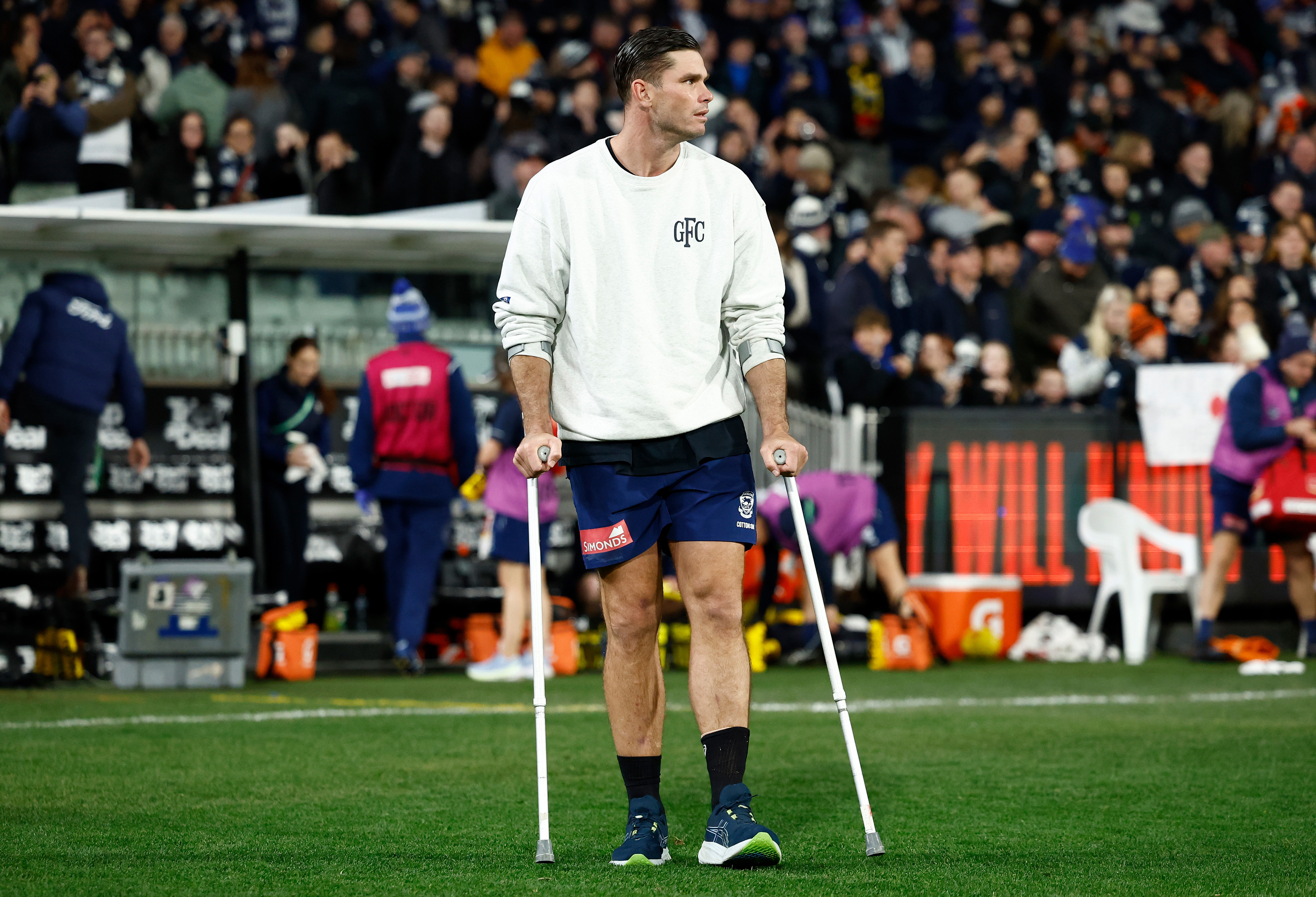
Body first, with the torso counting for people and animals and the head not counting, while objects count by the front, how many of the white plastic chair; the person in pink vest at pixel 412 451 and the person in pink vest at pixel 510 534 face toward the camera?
0

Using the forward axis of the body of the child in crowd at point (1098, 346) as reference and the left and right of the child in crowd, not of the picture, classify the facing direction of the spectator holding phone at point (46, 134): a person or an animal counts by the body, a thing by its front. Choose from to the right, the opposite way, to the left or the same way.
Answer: the same way

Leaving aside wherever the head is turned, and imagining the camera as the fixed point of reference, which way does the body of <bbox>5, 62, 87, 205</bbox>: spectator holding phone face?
toward the camera

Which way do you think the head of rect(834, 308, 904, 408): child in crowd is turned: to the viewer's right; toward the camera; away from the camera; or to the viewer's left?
toward the camera

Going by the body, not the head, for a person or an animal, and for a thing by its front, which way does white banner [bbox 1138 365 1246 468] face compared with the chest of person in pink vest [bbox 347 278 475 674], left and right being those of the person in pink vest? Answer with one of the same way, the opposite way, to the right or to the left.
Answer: the opposite way

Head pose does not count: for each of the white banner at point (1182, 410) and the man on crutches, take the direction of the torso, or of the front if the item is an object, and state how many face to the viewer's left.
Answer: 0

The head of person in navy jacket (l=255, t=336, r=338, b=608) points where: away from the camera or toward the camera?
toward the camera

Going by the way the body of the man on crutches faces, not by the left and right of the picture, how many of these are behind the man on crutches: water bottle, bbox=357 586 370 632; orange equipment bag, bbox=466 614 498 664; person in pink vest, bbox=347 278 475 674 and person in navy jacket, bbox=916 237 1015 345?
4

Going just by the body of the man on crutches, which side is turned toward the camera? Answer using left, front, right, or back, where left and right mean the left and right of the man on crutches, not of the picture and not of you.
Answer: front

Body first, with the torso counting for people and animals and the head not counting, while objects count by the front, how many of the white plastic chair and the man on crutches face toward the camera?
1

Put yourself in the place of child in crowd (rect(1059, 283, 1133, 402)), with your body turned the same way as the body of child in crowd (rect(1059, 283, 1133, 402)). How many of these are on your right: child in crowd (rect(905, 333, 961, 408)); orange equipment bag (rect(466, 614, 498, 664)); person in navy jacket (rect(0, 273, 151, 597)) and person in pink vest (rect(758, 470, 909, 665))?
4

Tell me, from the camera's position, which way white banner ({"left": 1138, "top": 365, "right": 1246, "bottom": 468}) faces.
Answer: facing the viewer

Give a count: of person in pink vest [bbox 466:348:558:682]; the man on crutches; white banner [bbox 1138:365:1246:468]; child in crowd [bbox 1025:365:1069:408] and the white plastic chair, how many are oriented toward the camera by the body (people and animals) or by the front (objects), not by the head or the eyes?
3

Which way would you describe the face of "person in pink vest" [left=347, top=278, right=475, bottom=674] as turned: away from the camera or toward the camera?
away from the camera

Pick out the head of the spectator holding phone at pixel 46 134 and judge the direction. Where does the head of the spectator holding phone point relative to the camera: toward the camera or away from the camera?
toward the camera
